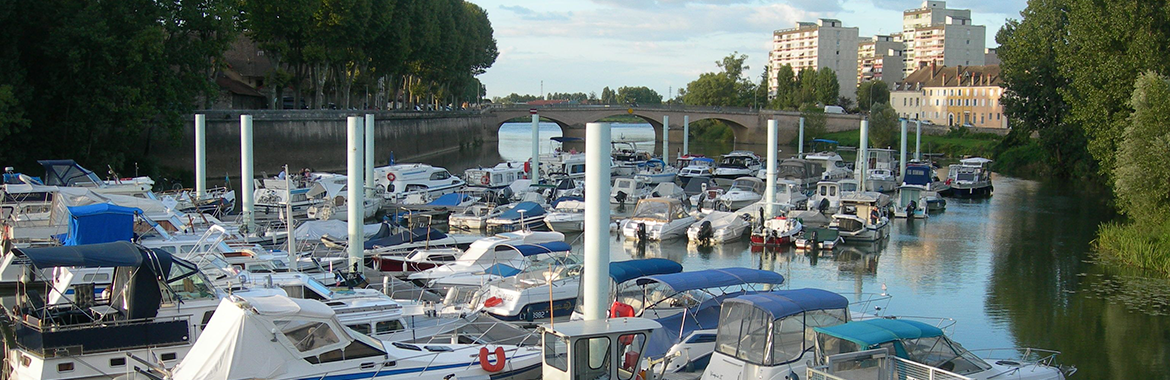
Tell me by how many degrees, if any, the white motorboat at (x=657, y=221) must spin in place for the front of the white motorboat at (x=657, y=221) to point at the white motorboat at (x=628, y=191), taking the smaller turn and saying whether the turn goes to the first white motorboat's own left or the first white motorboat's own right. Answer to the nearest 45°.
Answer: approximately 45° to the first white motorboat's own left

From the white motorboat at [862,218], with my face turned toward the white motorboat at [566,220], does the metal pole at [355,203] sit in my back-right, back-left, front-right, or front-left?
front-left

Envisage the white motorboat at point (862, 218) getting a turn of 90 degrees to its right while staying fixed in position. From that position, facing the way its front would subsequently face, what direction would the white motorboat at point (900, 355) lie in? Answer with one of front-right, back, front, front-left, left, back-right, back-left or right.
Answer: front-right

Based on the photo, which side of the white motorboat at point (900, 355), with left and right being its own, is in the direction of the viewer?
right

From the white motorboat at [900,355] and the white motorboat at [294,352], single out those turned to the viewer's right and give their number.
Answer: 2

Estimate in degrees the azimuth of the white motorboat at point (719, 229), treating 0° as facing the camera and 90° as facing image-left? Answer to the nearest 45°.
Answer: approximately 225°

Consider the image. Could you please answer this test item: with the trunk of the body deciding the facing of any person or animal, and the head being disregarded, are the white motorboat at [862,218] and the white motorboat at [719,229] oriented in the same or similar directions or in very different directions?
same or similar directions

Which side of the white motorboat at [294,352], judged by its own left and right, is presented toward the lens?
right

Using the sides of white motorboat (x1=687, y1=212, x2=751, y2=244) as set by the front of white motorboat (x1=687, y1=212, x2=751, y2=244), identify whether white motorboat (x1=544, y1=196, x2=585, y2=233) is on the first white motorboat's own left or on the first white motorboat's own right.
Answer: on the first white motorboat's own left

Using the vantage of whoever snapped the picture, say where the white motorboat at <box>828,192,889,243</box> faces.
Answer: facing away from the viewer and to the right of the viewer

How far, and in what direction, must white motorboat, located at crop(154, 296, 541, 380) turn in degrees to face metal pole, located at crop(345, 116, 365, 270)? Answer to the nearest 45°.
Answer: approximately 90° to its left
